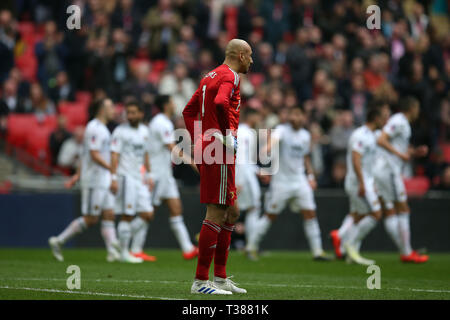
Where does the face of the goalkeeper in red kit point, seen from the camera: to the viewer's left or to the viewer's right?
to the viewer's right

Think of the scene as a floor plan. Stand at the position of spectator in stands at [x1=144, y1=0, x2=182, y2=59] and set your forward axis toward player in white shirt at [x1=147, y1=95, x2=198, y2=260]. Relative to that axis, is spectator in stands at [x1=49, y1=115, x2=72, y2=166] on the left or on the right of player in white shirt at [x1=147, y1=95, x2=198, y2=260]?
right

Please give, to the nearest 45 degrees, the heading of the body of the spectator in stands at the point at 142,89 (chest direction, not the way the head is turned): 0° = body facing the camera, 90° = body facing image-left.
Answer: approximately 0°

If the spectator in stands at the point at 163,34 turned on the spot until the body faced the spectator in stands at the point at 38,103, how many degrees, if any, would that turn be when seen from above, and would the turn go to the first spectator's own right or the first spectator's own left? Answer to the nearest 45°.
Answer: approximately 45° to the first spectator's own right

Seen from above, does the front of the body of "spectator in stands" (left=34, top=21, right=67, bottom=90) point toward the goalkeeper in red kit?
yes
